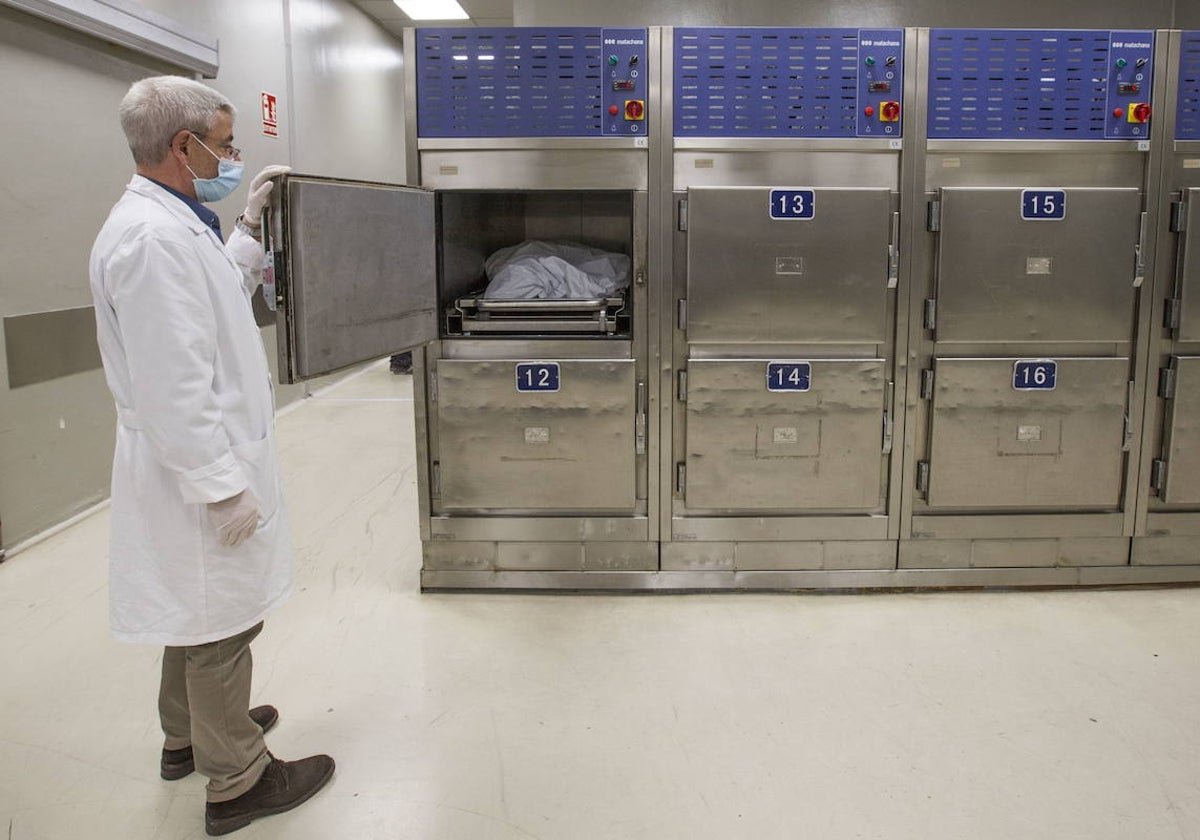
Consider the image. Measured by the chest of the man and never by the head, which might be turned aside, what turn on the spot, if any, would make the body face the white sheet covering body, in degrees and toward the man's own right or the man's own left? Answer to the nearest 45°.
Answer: approximately 45° to the man's own left

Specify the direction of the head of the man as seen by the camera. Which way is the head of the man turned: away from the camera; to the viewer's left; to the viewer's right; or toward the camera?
to the viewer's right

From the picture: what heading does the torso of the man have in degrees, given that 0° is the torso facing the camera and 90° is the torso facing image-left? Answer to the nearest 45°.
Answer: approximately 270°
